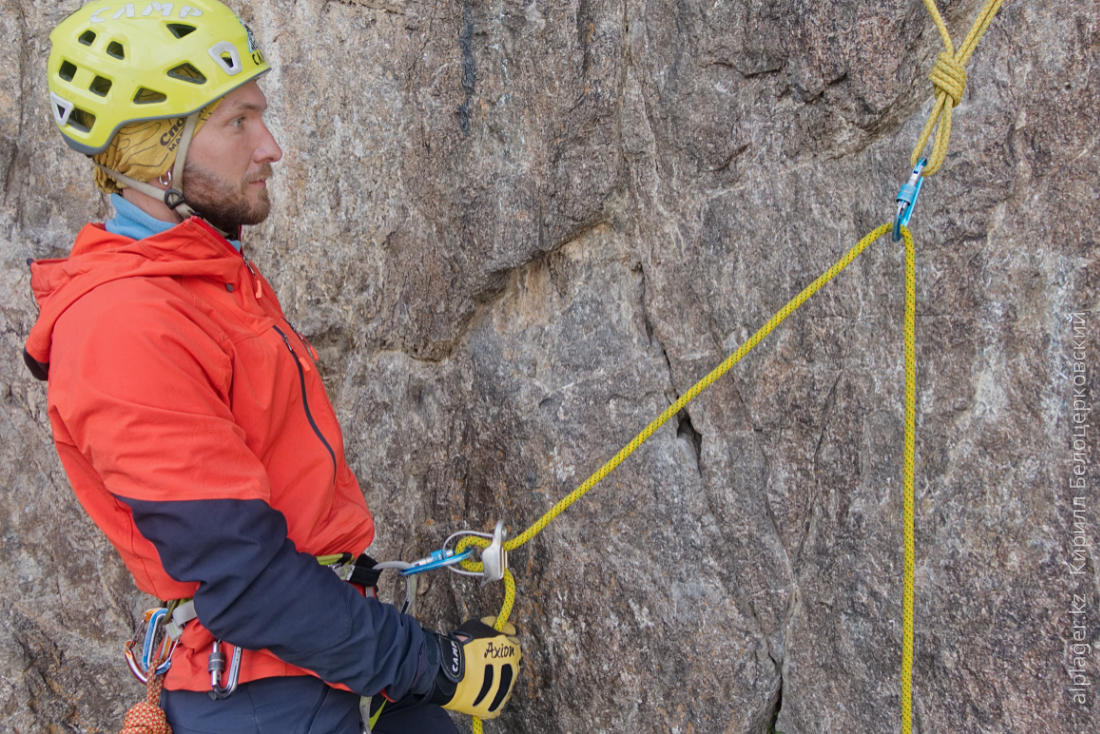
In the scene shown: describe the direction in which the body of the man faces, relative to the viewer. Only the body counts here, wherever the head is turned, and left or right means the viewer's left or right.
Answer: facing to the right of the viewer

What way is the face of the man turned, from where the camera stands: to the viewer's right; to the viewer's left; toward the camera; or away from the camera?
to the viewer's right
